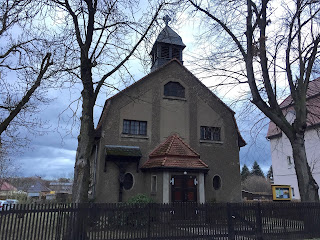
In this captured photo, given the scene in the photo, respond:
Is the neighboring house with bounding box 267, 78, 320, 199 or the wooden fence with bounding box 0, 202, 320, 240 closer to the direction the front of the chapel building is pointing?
the wooden fence

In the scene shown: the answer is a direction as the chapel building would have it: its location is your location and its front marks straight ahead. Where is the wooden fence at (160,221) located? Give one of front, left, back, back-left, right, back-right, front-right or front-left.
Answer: front

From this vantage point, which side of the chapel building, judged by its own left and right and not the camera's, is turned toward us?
front

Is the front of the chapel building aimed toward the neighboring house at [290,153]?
no

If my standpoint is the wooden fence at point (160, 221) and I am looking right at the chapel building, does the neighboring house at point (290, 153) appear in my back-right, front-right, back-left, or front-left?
front-right
